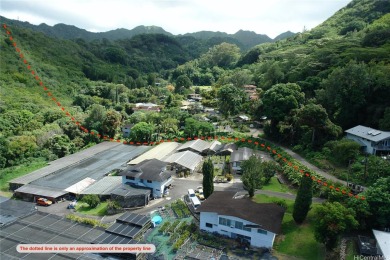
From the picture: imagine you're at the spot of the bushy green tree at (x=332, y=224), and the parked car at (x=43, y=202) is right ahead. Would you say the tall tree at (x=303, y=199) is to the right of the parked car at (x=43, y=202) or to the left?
right

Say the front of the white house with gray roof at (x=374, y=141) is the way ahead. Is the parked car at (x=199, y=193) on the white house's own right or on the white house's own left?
on the white house's own right

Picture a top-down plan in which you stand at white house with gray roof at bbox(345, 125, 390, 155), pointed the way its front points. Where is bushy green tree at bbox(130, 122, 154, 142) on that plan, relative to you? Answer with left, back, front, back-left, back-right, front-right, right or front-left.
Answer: back-right

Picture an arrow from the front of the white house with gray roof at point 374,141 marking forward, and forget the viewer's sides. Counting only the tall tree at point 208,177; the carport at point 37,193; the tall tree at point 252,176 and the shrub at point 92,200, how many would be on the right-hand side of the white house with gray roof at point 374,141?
4
